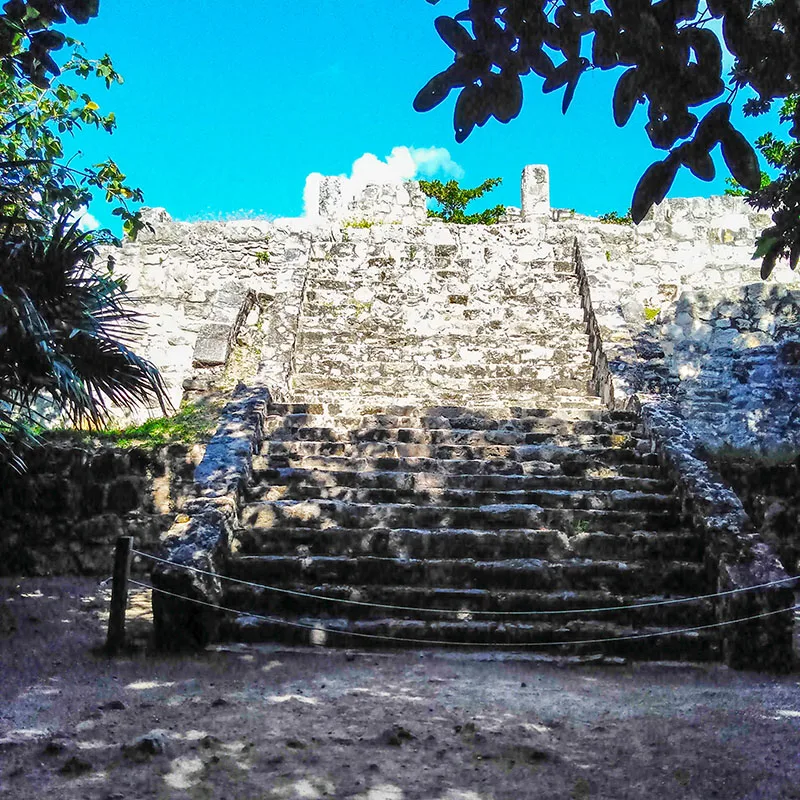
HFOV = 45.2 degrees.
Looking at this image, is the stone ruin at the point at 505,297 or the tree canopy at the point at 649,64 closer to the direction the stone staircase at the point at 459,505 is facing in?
the tree canopy

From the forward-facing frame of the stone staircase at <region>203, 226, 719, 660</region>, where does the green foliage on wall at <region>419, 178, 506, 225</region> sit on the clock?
The green foliage on wall is roughly at 6 o'clock from the stone staircase.

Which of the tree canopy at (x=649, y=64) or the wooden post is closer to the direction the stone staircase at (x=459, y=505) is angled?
the tree canopy

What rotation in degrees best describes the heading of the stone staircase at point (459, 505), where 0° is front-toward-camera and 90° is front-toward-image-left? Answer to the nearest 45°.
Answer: approximately 0°

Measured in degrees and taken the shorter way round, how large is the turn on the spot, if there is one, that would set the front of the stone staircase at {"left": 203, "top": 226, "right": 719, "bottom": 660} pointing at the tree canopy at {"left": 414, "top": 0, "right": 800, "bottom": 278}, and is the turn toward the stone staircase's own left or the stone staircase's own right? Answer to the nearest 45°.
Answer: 0° — it already faces it

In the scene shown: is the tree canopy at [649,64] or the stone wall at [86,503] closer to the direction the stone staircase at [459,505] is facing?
the tree canopy

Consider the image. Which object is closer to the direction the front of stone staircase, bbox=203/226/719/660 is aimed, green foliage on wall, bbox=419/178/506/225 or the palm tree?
the palm tree

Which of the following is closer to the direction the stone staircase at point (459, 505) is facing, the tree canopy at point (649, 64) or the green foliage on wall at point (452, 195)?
the tree canopy

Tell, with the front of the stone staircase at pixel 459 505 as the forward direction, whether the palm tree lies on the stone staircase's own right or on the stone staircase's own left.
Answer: on the stone staircase's own right

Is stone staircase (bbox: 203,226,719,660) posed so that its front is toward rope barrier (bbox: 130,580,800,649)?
yes

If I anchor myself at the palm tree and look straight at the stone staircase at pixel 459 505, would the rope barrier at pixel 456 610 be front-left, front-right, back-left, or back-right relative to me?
front-right

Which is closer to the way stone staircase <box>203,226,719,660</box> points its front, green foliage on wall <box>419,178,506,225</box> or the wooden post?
the wooden post
